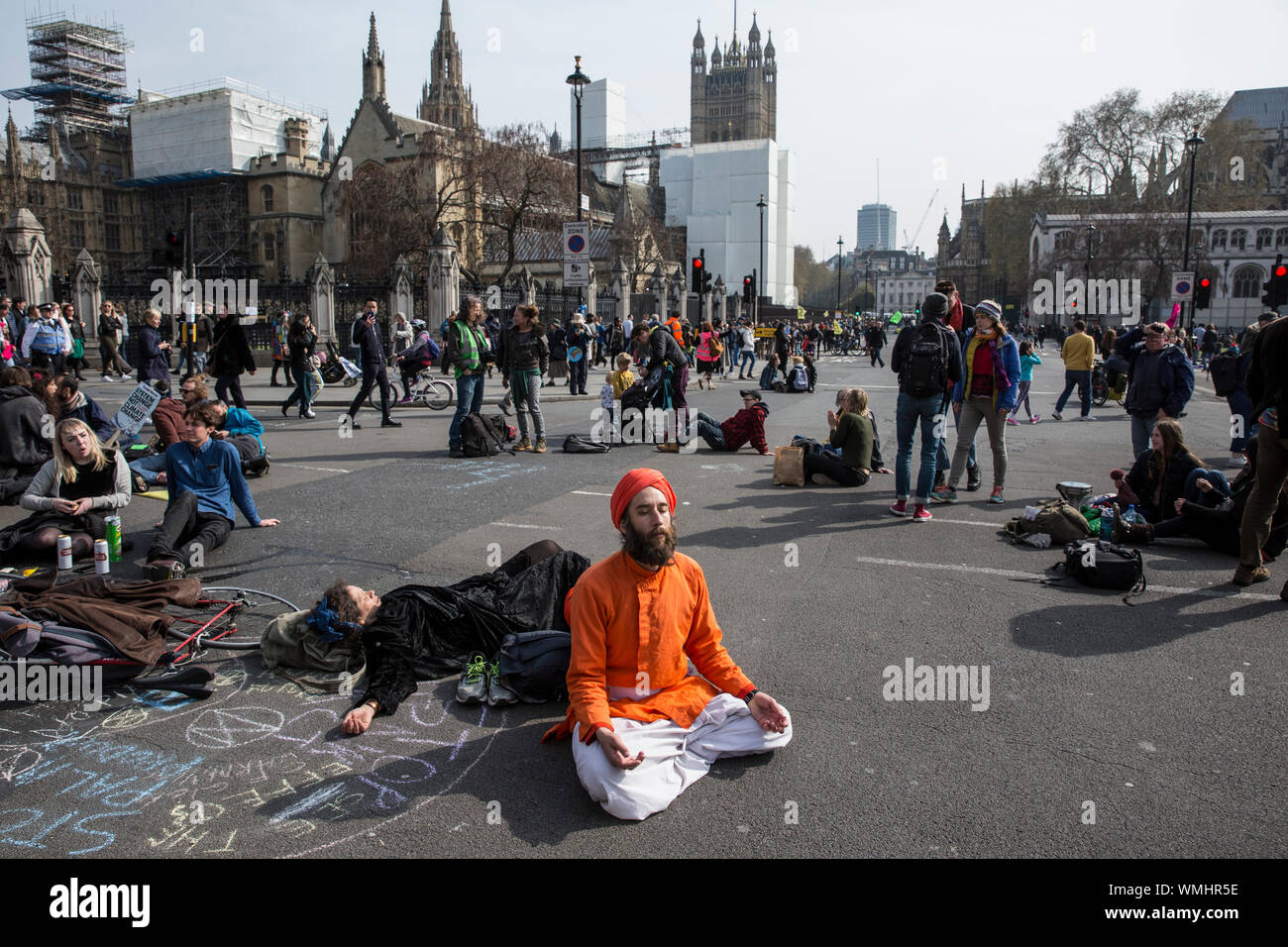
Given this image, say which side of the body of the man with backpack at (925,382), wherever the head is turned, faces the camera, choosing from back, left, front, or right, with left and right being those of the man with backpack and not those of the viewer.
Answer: back

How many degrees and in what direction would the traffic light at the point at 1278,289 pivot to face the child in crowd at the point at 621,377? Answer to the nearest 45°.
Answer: approximately 45° to its right

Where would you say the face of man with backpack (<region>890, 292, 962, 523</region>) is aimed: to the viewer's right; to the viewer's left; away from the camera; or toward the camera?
away from the camera

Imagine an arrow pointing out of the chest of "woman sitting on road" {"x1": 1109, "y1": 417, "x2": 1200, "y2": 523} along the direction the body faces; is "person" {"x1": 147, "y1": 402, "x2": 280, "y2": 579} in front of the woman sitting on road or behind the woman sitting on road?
in front

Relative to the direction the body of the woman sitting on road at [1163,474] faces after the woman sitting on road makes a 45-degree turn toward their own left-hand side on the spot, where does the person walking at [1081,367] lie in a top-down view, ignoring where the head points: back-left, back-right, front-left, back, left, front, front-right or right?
back

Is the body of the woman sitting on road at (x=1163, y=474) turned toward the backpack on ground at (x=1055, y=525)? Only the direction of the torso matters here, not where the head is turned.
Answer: yes
